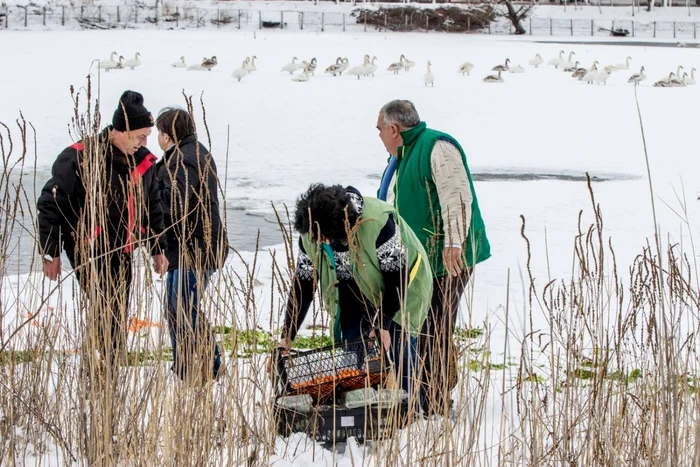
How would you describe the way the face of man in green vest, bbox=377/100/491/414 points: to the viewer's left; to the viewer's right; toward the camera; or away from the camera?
to the viewer's left

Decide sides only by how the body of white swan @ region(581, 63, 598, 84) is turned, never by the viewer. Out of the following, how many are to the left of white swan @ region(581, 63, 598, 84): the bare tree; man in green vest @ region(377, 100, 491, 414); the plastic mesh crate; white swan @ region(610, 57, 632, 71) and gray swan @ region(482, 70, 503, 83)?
2

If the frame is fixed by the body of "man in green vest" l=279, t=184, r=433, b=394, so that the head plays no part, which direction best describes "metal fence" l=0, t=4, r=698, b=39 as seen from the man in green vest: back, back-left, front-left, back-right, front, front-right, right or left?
back-right
